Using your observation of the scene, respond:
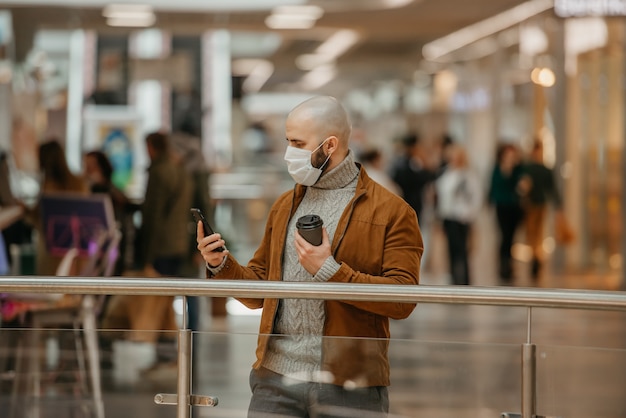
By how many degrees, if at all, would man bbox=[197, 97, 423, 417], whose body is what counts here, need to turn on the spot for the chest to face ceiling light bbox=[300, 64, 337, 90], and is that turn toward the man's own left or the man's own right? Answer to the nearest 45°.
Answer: approximately 135° to the man's own right

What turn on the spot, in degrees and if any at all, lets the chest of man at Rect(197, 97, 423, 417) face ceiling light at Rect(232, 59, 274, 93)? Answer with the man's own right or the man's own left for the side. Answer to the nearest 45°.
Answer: approximately 135° to the man's own right

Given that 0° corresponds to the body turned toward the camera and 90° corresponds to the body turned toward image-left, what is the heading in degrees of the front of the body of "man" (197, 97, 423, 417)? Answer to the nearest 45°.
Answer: approximately 45°

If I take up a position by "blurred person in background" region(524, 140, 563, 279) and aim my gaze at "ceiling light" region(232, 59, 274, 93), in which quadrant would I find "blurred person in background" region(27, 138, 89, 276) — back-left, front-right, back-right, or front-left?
front-left

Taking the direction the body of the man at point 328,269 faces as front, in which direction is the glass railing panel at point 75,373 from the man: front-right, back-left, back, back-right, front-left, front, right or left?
right

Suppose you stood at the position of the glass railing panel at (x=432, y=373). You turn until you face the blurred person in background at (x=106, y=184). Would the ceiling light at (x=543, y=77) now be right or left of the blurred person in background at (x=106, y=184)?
right

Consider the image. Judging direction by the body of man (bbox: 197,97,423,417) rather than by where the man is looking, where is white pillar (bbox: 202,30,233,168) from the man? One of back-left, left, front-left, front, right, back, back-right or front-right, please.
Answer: back-right

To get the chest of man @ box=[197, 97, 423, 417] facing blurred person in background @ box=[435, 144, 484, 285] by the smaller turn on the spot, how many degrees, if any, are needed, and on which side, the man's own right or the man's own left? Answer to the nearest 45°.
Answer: approximately 135° to the man's own right

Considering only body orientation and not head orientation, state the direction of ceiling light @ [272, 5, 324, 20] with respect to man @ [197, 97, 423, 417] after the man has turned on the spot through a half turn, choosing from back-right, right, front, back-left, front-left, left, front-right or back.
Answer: front-left
